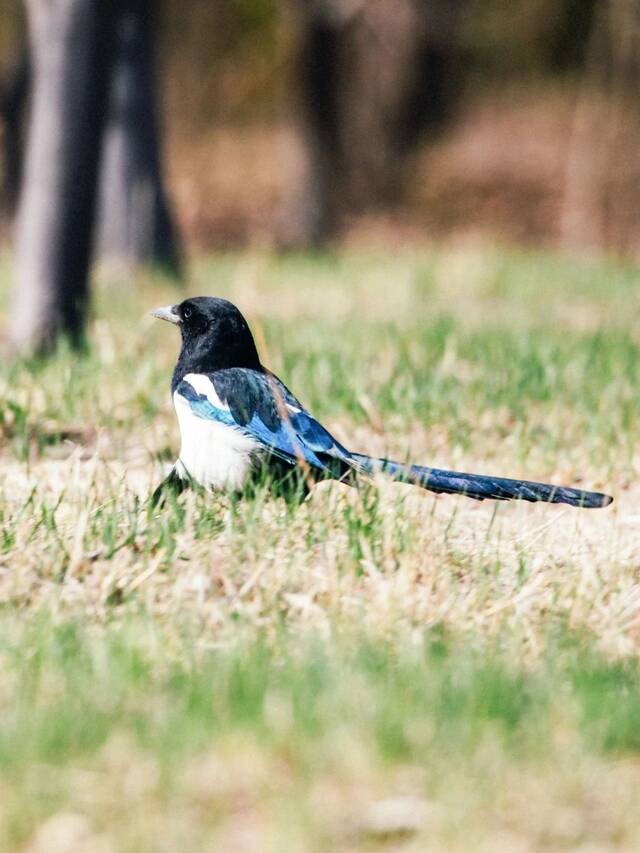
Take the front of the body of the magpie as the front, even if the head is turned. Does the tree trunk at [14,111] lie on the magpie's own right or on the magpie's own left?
on the magpie's own right

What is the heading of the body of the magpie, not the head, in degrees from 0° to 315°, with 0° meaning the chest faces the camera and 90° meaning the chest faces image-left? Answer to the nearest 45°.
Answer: approximately 90°

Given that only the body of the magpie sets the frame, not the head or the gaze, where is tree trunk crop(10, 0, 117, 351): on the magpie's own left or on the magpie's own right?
on the magpie's own right

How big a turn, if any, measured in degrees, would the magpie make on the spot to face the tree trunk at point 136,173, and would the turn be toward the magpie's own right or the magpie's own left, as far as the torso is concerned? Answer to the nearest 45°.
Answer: approximately 90° to the magpie's own right

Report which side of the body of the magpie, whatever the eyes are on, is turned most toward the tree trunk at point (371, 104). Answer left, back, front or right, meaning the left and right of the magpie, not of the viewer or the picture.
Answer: right
